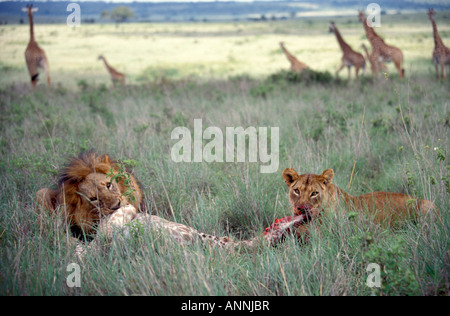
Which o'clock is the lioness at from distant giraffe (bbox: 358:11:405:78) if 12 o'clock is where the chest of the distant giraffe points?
The lioness is roughly at 9 o'clock from the distant giraffe.

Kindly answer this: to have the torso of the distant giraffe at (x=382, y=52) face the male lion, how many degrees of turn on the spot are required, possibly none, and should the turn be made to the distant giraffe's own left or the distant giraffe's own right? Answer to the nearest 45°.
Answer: approximately 90° to the distant giraffe's own left

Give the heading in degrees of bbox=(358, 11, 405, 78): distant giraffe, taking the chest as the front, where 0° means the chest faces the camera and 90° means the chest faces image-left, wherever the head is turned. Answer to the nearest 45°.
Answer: approximately 90°
